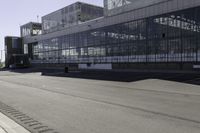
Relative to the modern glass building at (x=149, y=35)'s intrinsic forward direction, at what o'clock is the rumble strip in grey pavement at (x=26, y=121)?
The rumble strip in grey pavement is roughly at 11 o'clock from the modern glass building.

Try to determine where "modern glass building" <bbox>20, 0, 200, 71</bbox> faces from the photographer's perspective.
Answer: facing the viewer and to the left of the viewer
